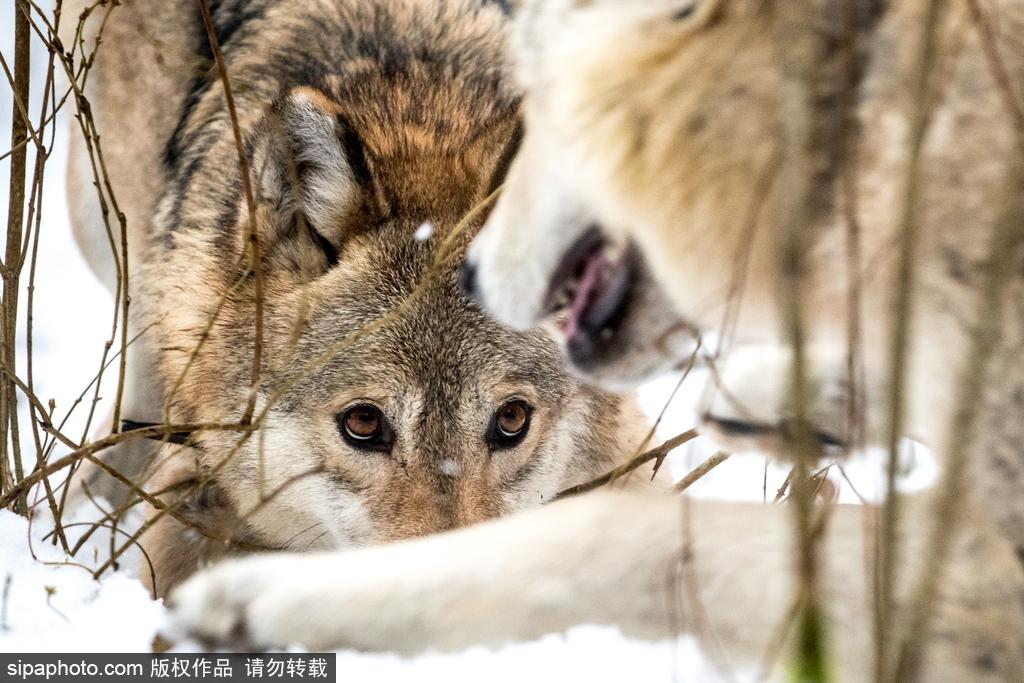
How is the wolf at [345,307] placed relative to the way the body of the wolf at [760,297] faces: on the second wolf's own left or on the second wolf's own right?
on the second wolf's own right

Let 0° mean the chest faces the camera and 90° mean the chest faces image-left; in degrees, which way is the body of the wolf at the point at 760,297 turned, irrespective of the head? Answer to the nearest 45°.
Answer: approximately 90°

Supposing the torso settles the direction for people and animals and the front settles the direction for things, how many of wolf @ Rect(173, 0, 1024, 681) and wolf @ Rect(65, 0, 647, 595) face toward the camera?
1

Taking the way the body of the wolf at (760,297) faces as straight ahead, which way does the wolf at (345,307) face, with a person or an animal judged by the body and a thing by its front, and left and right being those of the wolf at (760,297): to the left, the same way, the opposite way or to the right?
to the left

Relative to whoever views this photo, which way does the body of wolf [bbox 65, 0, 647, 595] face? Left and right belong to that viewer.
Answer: facing the viewer

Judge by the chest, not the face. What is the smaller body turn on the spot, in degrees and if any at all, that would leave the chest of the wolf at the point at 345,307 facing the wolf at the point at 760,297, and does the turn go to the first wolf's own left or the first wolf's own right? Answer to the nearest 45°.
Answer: approximately 45° to the first wolf's own left
